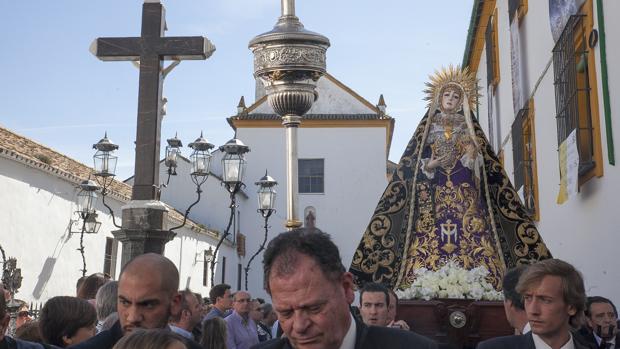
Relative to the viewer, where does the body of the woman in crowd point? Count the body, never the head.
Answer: away from the camera

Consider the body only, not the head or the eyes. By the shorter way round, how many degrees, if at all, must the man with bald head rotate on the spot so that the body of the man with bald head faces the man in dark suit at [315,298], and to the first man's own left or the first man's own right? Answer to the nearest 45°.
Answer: approximately 90° to the first man's own left

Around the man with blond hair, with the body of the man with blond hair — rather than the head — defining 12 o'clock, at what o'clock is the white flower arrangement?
The white flower arrangement is roughly at 6 o'clock from the man with blond hair.

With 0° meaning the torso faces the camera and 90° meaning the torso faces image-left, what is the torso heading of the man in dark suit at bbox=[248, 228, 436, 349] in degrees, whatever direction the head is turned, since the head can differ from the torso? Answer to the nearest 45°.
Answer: approximately 45°

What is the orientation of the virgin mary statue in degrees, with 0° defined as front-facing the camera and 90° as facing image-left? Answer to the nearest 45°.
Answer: approximately 0°

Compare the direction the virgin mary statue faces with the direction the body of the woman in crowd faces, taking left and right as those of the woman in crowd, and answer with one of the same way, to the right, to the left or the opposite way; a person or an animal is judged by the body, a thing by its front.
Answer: the opposite way
